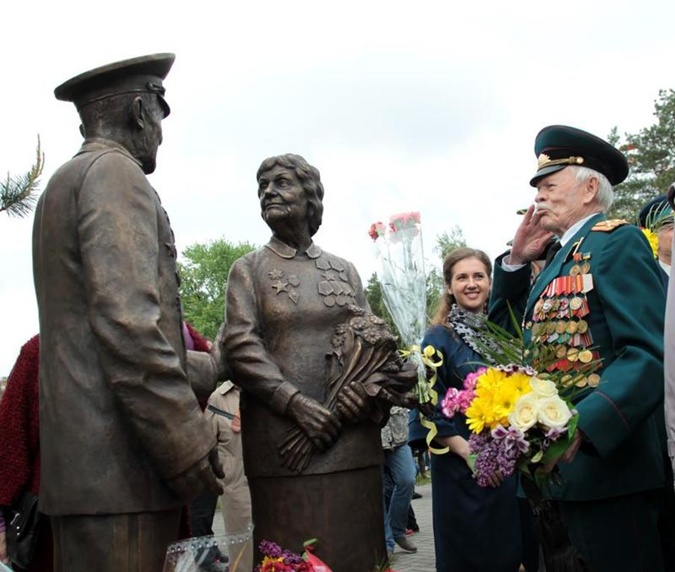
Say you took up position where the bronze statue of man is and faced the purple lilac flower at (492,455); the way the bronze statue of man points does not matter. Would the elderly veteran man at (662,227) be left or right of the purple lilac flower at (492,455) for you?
left

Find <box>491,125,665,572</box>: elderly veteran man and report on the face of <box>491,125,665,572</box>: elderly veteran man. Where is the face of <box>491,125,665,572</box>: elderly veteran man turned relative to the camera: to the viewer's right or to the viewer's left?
to the viewer's left

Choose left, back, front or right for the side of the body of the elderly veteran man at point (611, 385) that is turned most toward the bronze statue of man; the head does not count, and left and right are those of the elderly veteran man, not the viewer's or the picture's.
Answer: front

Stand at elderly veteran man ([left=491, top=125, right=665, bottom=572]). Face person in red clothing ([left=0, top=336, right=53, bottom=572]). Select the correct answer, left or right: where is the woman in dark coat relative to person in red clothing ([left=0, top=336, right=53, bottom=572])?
right

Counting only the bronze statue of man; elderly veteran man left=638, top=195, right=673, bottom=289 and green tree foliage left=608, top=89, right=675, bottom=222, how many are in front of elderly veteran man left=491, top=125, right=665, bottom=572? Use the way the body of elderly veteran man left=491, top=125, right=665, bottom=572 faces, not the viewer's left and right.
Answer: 1

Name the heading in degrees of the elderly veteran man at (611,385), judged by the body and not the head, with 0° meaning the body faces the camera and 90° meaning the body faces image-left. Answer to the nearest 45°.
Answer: approximately 45°

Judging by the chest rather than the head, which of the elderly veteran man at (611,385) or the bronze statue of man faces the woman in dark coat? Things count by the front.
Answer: the bronze statue of man

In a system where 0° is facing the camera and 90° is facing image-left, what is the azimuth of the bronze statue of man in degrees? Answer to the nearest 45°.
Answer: approximately 225°

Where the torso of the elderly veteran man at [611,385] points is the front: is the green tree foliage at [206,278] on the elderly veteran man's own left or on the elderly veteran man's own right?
on the elderly veteran man's own right

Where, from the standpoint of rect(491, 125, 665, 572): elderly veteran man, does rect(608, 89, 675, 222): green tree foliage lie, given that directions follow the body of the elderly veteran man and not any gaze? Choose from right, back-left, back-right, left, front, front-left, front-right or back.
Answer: back-right

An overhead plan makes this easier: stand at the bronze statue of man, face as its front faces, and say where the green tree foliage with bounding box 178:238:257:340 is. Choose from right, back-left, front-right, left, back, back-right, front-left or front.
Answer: front-left

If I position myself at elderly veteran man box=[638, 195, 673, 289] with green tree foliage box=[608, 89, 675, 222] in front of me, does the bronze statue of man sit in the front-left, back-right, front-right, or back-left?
back-left

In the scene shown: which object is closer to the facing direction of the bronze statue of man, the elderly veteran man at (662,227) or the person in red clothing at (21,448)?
the elderly veteran man
